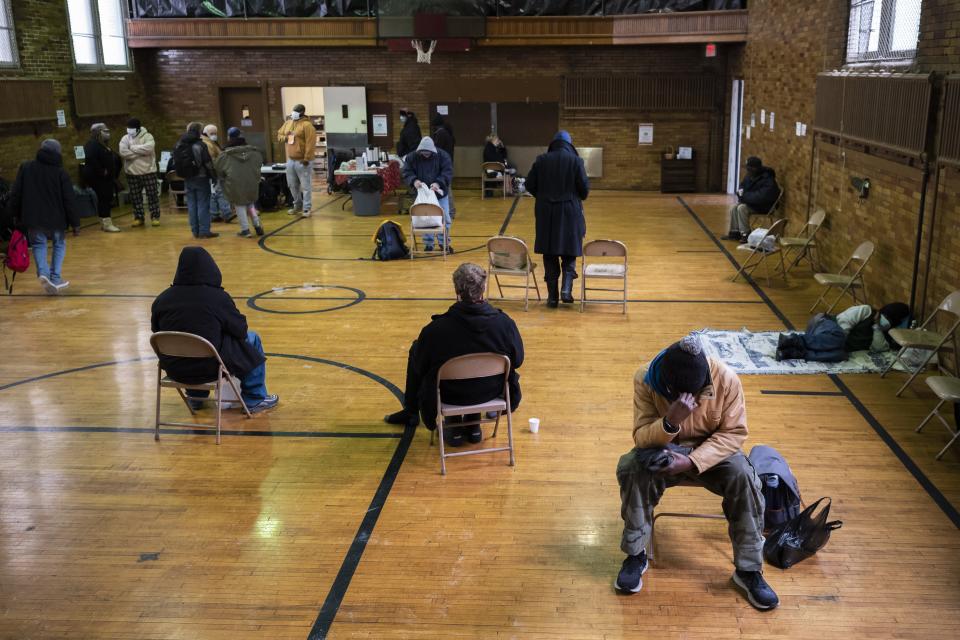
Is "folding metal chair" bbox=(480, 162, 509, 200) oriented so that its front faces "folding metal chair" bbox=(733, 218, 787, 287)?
no

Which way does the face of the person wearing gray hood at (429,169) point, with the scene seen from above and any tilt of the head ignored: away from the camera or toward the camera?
toward the camera

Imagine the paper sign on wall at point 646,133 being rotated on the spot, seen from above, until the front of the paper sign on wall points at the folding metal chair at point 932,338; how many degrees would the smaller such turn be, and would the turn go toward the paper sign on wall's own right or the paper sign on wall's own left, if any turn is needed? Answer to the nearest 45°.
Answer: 0° — it already faces it

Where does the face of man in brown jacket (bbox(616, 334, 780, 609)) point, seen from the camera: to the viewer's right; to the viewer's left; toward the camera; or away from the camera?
toward the camera

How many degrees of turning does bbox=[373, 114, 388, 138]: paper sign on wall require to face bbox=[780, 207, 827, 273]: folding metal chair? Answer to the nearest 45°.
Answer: approximately 45° to its left

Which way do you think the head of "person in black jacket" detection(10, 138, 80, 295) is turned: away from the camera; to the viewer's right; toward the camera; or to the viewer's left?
away from the camera

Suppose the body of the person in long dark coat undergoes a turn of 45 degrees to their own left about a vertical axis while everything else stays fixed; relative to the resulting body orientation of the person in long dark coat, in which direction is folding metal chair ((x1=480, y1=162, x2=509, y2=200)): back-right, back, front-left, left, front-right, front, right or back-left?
front-right

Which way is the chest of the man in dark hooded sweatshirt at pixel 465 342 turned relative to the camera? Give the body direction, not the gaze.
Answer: away from the camera

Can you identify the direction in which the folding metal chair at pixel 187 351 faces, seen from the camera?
facing away from the viewer and to the right of the viewer

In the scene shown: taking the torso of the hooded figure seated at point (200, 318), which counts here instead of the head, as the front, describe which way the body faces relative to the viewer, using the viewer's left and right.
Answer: facing away from the viewer and to the right of the viewer

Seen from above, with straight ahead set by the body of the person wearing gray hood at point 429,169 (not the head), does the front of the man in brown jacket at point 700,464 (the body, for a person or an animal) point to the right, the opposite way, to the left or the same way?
the same way

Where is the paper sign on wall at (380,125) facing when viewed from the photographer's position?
facing the viewer

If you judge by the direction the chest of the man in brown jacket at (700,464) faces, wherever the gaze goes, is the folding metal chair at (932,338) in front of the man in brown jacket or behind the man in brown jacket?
behind

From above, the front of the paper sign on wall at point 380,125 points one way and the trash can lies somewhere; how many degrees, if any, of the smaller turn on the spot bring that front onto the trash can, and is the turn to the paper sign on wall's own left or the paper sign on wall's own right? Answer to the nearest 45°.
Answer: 0° — it already faces it

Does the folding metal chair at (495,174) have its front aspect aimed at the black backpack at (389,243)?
no

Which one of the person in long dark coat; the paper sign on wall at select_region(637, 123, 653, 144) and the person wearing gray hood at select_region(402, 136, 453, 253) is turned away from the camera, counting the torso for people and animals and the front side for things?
the person in long dark coat

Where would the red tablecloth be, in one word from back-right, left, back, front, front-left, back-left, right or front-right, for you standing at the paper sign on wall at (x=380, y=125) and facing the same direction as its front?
front

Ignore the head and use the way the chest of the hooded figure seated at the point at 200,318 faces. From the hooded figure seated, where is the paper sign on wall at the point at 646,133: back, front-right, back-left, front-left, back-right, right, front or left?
front

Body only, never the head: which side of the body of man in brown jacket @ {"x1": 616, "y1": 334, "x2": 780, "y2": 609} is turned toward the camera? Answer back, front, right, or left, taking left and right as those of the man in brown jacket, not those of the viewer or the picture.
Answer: front

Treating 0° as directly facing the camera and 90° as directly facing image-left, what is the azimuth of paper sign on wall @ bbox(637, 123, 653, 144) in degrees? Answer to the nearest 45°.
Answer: approximately 0°
